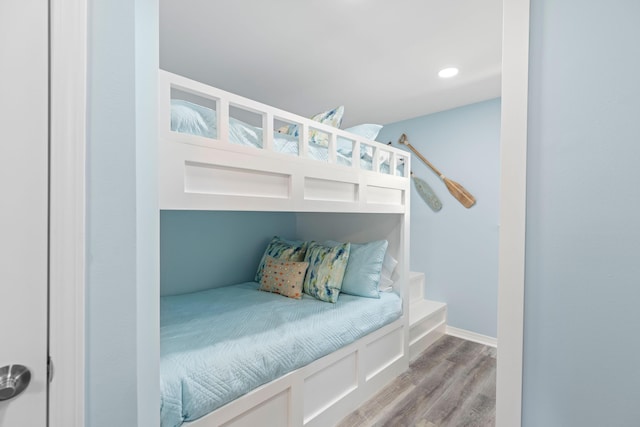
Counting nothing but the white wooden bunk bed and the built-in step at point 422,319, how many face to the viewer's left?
0

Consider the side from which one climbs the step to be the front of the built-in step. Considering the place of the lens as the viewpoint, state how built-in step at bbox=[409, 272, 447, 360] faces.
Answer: facing the viewer and to the right of the viewer
